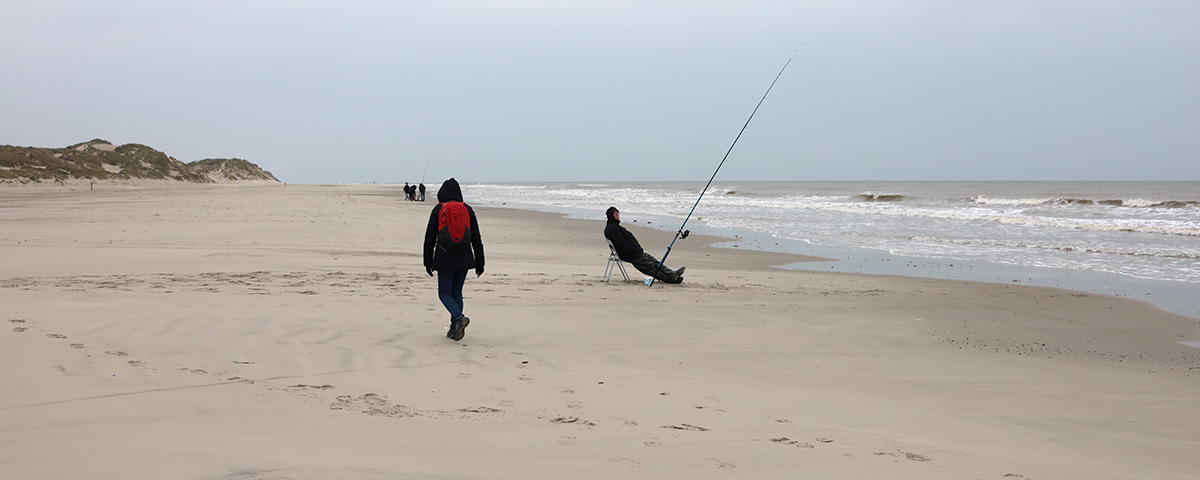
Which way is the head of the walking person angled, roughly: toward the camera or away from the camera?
away from the camera

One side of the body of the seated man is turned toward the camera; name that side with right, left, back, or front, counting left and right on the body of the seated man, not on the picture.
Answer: right

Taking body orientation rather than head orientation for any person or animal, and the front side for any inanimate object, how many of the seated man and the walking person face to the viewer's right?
1

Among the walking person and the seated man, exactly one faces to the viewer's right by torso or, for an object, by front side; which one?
the seated man

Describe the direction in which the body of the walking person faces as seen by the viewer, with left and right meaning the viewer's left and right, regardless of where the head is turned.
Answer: facing away from the viewer

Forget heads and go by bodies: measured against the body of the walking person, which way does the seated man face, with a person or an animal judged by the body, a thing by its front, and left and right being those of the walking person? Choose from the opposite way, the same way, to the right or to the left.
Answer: to the right

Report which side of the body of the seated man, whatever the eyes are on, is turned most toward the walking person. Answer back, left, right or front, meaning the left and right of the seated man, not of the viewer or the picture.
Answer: right

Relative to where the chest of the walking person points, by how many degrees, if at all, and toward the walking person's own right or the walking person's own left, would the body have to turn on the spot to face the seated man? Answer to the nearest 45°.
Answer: approximately 45° to the walking person's own right
